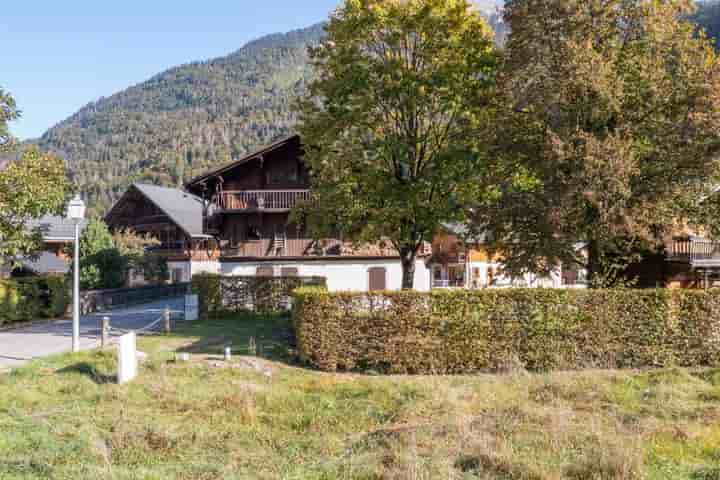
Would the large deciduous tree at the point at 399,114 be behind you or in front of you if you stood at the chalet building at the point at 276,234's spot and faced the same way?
in front

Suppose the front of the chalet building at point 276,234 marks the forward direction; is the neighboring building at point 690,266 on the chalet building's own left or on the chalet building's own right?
on the chalet building's own left

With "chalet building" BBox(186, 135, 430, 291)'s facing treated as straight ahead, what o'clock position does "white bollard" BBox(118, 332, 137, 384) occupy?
The white bollard is roughly at 12 o'clock from the chalet building.

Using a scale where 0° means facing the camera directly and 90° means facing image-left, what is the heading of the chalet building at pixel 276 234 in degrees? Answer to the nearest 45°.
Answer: approximately 0°

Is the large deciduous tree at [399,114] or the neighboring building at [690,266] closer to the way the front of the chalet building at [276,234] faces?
the large deciduous tree

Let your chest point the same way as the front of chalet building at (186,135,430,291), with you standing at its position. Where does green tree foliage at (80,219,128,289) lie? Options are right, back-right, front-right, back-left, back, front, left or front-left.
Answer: right

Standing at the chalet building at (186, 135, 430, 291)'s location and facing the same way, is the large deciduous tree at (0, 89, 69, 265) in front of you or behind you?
in front

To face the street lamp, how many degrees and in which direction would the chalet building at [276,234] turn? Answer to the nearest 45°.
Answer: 0° — it already faces it
